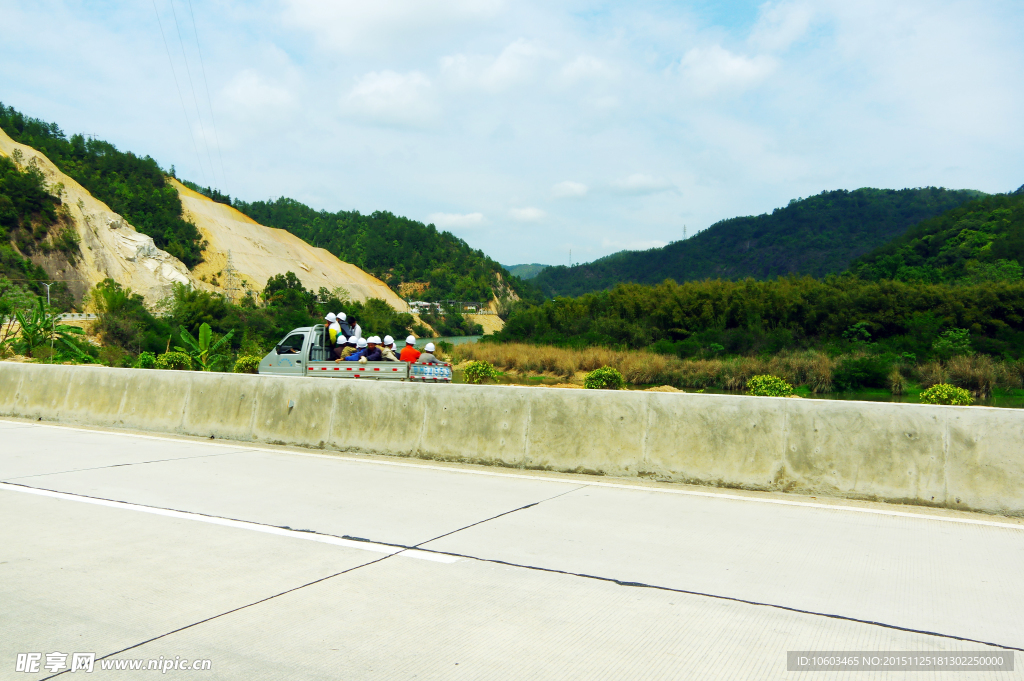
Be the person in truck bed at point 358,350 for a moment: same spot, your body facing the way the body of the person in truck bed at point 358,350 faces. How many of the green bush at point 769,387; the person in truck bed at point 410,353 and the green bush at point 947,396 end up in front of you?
0

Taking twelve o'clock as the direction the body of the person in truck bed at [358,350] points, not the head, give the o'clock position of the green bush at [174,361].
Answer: The green bush is roughly at 2 o'clock from the person in truck bed.

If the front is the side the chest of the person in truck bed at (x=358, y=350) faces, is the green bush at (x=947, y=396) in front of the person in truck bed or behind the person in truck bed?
behind
